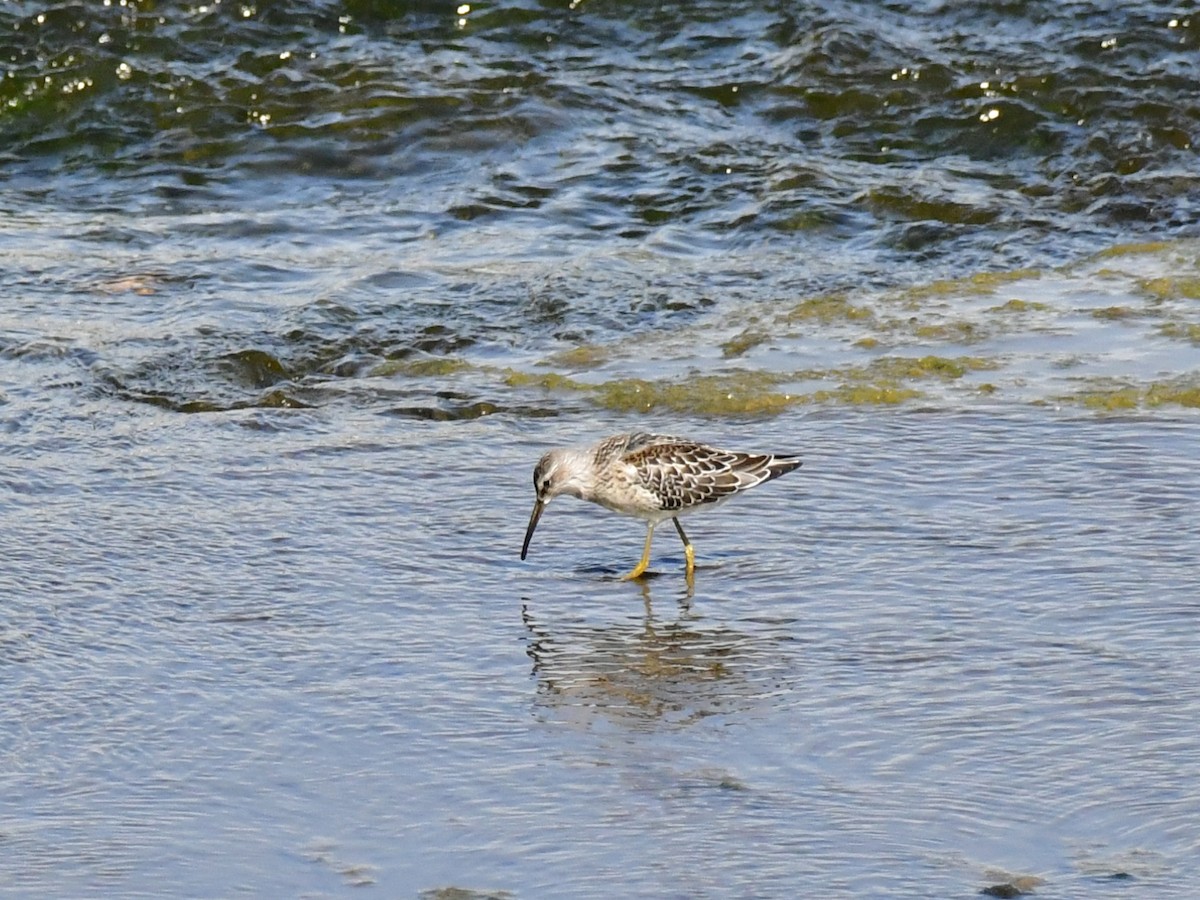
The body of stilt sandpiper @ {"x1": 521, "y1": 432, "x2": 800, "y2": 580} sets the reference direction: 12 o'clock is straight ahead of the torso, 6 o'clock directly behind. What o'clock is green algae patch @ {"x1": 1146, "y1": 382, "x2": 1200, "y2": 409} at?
The green algae patch is roughly at 5 o'clock from the stilt sandpiper.

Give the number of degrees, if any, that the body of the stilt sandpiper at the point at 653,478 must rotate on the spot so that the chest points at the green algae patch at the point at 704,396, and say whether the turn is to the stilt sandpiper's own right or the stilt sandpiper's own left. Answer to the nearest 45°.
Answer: approximately 90° to the stilt sandpiper's own right

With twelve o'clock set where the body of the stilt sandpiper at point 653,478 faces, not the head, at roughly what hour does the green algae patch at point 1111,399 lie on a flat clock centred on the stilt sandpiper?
The green algae patch is roughly at 5 o'clock from the stilt sandpiper.

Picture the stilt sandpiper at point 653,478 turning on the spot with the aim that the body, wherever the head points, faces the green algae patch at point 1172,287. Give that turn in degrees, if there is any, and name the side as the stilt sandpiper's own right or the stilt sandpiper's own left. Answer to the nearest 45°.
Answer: approximately 135° to the stilt sandpiper's own right

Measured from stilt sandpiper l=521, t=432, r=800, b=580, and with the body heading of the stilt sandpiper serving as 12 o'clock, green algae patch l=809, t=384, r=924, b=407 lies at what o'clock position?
The green algae patch is roughly at 4 o'clock from the stilt sandpiper.

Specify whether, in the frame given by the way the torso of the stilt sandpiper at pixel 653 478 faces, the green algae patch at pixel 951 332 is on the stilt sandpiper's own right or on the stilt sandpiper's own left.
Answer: on the stilt sandpiper's own right

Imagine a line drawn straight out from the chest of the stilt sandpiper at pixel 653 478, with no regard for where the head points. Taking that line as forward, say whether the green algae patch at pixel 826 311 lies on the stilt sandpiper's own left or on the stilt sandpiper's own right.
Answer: on the stilt sandpiper's own right

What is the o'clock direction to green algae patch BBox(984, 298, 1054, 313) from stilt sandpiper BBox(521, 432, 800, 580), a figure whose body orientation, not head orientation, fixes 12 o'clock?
The green algae patch is roughly at 4 o'clock from the stilt sandpiper.

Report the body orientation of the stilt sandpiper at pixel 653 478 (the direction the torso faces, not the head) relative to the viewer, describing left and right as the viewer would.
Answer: facing to the left of the viewer

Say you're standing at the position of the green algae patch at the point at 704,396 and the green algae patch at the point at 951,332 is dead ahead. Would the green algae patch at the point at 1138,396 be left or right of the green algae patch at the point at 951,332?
right

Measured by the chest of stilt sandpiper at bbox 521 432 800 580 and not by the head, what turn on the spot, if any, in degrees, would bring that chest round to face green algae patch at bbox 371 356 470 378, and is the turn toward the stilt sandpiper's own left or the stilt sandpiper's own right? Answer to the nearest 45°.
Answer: approximately 45° to the stilt sandpiper's own right
